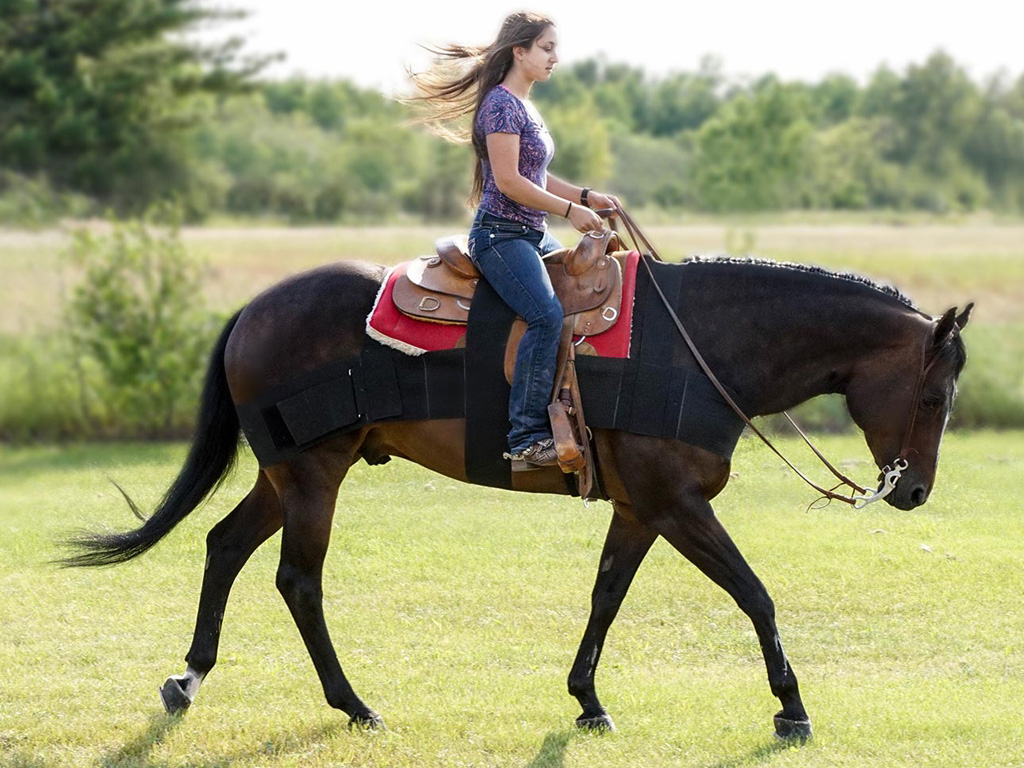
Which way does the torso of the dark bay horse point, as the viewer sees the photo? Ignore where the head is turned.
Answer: to the viewer's right

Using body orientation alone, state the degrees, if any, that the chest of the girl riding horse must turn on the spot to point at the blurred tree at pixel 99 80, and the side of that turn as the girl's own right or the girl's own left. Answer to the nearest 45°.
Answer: approximately 90° to the girl's own left

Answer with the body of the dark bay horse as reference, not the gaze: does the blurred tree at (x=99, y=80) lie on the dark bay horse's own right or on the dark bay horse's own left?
on the dark bay horse's own left

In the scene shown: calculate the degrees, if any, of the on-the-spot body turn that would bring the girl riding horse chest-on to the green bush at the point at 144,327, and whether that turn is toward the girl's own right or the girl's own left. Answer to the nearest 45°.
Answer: approximately 135° to the girl's own left

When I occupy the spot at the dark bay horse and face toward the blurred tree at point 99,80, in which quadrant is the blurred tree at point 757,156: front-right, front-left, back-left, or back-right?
front-right

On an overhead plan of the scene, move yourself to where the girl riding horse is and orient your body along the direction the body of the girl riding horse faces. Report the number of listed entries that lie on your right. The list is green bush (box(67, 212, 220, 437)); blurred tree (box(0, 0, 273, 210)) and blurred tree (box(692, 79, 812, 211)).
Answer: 0

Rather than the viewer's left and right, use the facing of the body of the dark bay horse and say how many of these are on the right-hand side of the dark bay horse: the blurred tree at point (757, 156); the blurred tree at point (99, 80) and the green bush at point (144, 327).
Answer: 0

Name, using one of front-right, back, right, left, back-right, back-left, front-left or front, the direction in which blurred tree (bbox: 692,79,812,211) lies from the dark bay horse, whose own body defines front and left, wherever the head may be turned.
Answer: left

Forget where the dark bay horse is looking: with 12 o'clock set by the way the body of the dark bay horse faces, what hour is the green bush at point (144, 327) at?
The green bush is roughly at 8 o'clock from the dark bay horse.

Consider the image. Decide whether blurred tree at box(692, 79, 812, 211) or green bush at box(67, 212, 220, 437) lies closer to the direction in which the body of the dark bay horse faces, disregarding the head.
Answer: the blurred tree

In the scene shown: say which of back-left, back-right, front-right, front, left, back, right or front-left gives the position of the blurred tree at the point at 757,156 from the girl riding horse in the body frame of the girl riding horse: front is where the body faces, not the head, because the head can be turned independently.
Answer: left

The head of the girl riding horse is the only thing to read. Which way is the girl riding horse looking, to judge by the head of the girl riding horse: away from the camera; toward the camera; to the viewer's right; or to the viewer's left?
to the viewer's right

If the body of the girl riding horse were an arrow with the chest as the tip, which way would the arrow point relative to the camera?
to the viewer's right
